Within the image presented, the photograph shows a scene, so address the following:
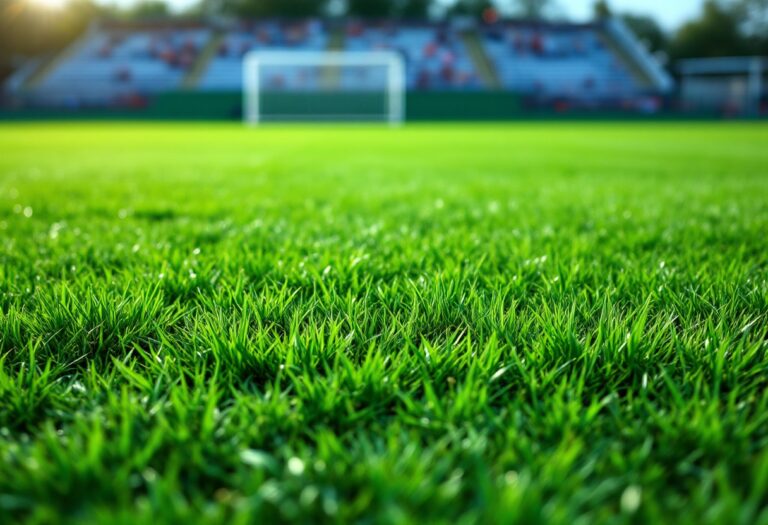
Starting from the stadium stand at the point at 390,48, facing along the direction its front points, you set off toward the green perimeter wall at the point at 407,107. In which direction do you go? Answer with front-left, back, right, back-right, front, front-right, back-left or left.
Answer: front

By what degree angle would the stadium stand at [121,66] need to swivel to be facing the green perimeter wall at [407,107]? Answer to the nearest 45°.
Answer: approximately 45° to its left

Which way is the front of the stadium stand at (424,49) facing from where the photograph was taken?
facing the viewer

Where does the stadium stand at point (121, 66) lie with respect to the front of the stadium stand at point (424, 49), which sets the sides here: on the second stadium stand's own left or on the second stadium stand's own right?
on the second stadium stand's own right

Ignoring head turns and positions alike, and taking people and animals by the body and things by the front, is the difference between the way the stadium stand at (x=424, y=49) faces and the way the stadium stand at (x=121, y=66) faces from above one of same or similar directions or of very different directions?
same or similar directions

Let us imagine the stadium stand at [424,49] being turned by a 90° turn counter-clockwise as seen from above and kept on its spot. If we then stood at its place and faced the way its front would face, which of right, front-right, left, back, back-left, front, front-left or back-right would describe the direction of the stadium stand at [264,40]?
back

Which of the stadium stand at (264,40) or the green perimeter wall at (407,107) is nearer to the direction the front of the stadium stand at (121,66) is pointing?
the green perimeter wall

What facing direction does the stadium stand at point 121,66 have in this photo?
toward the camera
